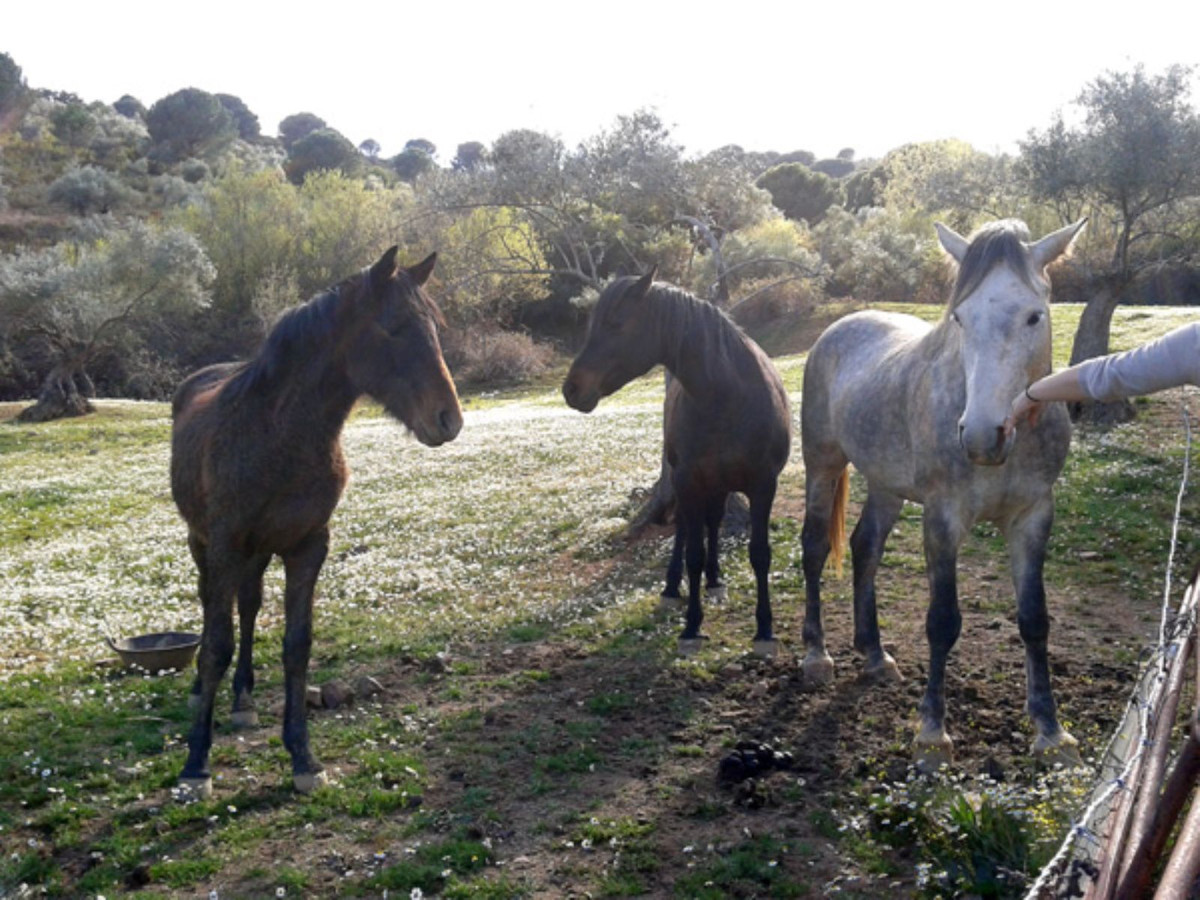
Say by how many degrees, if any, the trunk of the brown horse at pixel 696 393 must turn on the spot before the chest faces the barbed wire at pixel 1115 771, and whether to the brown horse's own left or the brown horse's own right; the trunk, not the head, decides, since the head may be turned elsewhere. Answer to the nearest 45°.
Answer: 0° — it already faces it

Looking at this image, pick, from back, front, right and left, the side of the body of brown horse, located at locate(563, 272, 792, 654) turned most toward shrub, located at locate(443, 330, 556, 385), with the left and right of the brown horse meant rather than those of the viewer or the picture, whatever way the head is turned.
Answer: back

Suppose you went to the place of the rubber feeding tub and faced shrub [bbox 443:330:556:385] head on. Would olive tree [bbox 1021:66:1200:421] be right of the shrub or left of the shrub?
right

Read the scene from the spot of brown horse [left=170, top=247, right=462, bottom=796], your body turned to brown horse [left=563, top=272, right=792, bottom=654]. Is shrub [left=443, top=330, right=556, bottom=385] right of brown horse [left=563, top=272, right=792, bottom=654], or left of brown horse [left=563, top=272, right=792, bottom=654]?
left

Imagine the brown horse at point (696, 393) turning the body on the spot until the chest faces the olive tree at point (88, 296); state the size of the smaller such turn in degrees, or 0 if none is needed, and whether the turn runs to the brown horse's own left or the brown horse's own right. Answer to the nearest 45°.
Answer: approximately 135° to the brown horse's own right

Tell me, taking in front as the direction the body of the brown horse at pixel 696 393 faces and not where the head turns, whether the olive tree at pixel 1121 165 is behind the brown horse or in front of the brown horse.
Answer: behind

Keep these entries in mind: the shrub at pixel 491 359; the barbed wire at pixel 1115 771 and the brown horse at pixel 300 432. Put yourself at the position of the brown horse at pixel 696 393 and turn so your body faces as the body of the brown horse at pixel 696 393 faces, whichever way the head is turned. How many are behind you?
1

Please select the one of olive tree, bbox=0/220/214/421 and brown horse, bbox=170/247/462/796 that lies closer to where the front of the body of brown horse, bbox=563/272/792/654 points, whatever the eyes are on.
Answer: the brown horse

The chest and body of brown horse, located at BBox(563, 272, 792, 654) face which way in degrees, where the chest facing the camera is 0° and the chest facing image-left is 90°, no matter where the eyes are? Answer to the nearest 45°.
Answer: approximately 0°

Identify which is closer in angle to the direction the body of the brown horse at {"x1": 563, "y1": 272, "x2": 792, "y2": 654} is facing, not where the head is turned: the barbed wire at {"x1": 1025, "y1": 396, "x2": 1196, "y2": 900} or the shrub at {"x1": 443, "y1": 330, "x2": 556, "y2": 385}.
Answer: the barbed wire
